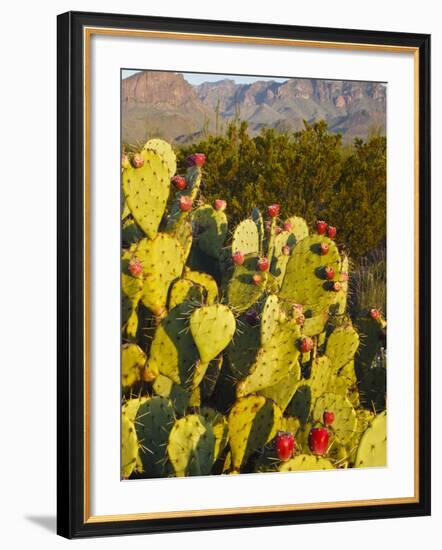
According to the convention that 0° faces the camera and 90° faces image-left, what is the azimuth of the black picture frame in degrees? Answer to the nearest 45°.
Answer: approximately 315°
